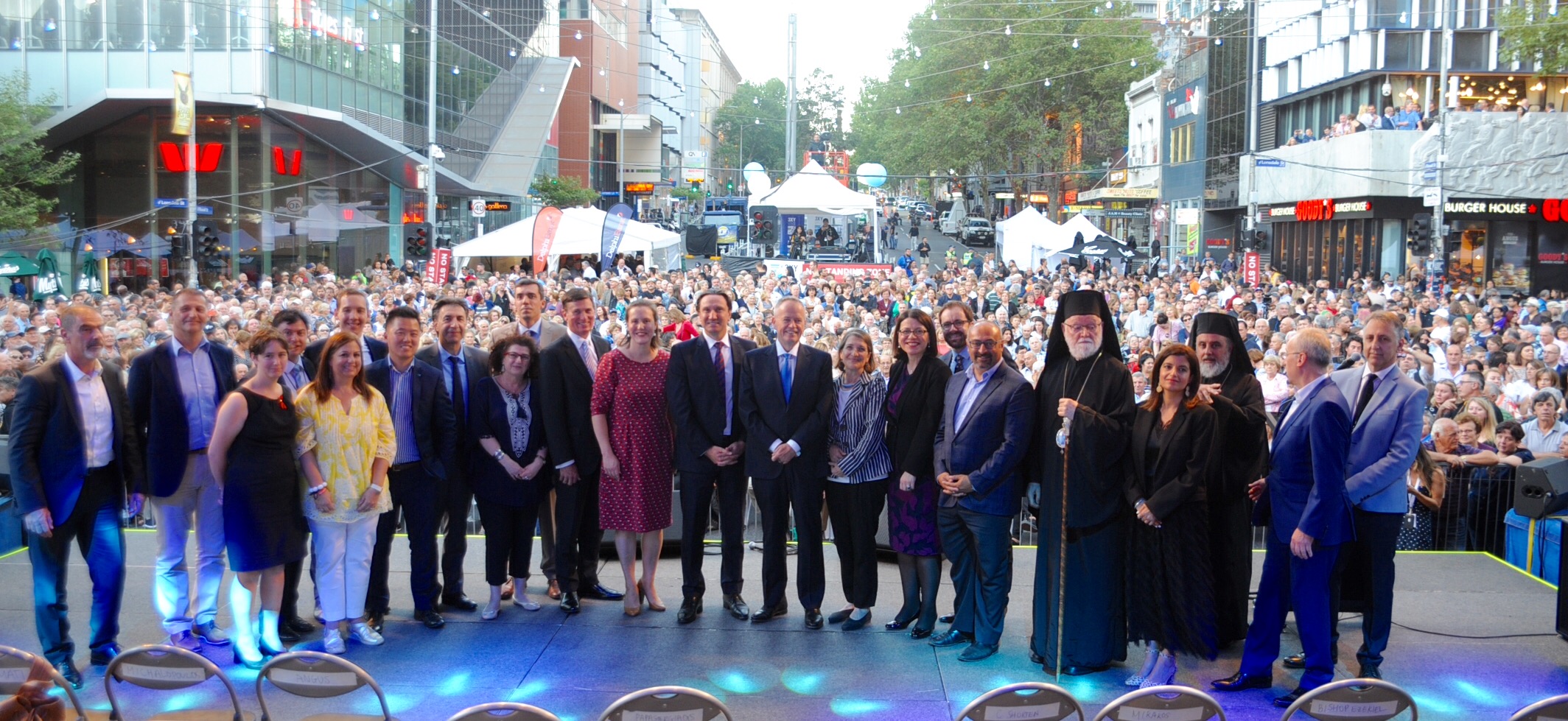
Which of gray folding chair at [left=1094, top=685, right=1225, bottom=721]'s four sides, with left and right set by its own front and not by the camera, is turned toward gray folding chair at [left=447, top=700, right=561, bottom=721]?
left

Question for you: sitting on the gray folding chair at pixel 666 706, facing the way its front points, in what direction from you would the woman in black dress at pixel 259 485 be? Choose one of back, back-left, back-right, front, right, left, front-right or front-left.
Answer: front-left

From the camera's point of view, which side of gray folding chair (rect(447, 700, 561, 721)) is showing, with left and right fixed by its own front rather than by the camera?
back

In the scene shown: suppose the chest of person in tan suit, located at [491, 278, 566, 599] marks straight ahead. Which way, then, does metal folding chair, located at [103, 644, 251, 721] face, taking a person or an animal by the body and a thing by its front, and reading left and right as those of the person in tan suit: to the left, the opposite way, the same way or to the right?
the opposite way

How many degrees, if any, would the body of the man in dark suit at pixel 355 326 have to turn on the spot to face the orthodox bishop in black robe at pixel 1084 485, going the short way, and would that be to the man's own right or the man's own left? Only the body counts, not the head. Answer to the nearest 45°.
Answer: approximately 45° to the man's own left

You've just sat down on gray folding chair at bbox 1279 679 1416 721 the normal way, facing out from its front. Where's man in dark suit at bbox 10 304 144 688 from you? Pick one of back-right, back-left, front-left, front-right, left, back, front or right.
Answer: left

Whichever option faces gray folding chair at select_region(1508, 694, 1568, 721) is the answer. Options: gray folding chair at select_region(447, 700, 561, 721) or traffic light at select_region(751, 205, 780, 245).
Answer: the traffic light

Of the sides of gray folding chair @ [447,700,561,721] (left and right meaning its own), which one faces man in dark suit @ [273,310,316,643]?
front

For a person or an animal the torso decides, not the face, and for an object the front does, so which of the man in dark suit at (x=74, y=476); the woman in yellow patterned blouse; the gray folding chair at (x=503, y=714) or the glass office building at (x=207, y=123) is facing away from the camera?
the gray folding chair

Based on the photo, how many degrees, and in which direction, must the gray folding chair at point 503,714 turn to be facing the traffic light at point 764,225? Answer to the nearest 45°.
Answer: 0° — it already faces it

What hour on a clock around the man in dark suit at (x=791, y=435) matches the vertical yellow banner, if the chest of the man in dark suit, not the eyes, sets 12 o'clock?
The vertical yellow banner is roughly at 5 o'clock from the man in dark suit.

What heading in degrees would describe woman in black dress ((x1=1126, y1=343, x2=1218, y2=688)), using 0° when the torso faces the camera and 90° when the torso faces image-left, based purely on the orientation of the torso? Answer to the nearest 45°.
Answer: approximately 45°

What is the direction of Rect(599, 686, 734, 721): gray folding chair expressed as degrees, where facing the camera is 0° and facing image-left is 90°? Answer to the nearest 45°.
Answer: approximately 180°

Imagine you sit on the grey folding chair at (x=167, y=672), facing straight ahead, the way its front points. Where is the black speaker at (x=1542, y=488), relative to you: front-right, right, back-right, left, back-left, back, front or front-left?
right
